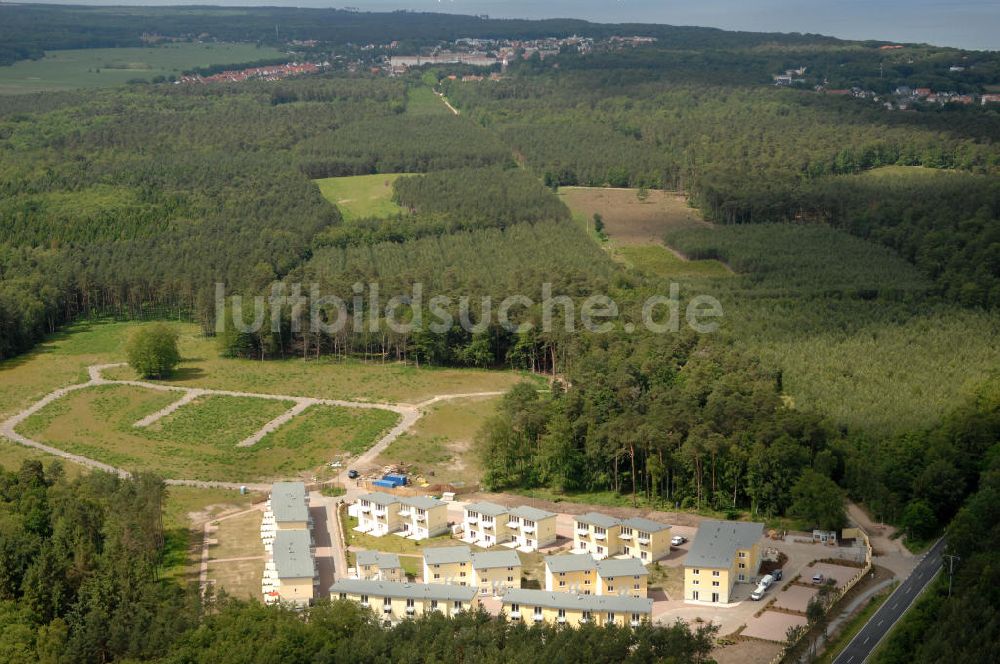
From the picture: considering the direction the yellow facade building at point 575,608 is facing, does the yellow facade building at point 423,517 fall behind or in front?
behind

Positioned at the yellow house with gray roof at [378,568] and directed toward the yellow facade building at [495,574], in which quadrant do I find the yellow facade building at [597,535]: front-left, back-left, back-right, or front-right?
front-left

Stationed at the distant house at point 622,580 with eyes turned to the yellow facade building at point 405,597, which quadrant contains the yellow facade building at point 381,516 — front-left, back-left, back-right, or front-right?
front-right

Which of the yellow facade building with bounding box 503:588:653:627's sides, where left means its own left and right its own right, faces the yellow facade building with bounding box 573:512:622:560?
back

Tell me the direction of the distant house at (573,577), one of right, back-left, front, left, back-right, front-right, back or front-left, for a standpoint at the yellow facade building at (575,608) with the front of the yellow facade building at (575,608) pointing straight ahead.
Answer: back

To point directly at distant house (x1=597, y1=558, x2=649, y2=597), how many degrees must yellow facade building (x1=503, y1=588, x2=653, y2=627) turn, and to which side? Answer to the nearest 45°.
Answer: approximately 135° to its left

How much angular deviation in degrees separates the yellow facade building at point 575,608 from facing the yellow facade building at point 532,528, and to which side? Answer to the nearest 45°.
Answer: approximately 180°

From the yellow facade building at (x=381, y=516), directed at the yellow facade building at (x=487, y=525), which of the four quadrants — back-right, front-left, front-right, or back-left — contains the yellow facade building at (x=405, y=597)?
front-right

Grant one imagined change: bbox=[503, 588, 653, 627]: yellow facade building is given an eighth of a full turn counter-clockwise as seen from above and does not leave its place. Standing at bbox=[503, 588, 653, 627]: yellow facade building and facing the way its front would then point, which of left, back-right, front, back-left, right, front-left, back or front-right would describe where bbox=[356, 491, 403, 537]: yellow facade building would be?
back

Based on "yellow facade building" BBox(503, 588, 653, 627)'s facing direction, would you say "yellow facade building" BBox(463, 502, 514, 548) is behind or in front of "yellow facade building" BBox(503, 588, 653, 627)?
behind

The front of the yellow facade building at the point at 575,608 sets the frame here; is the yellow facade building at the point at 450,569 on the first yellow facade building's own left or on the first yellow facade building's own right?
on the first yellow facade building's own right

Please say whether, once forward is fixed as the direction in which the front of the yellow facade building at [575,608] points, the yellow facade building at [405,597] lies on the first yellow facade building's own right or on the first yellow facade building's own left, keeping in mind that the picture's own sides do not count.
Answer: on the first yellow facade building's own right

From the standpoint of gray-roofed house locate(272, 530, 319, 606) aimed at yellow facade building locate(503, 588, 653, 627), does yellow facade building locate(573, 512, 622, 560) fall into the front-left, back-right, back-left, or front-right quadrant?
front-left

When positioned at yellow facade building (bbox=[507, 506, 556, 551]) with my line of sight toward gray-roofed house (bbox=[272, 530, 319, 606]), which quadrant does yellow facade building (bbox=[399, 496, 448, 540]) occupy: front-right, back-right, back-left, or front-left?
front-right

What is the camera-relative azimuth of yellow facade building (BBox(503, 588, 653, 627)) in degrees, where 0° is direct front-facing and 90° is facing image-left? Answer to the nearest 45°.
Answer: approximately 0°
